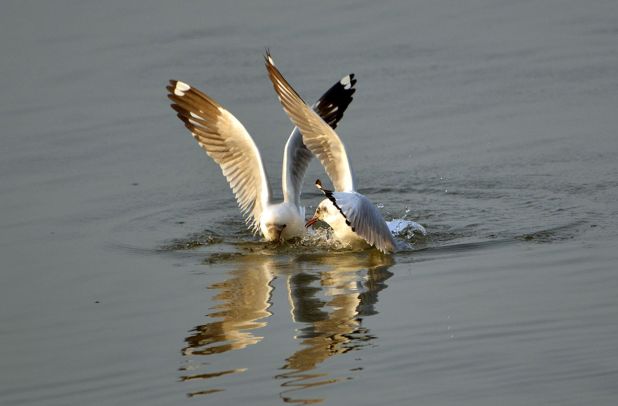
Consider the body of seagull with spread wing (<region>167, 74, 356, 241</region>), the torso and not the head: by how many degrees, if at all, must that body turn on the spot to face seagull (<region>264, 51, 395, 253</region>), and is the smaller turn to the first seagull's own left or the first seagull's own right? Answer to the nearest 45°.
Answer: approximately 45° to the first seagull's own left

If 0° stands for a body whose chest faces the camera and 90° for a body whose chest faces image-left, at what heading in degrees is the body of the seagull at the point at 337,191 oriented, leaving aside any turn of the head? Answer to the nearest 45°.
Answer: approximately 45°

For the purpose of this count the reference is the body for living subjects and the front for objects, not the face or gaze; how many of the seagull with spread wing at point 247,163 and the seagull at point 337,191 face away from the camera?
0

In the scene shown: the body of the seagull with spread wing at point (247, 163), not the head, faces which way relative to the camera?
toward the camera
